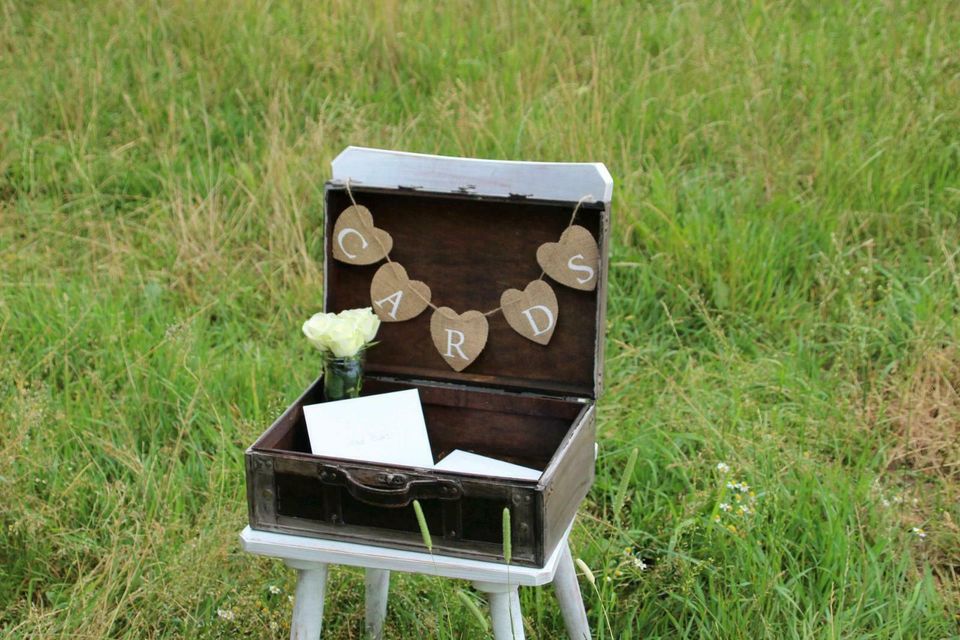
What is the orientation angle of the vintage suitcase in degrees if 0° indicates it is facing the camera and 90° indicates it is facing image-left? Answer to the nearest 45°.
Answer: approximately 0°
